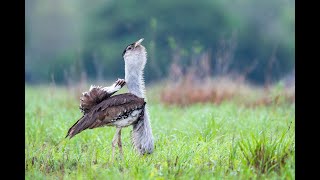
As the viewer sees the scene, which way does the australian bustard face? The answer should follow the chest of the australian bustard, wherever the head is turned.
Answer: to the viewer's right
